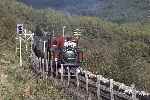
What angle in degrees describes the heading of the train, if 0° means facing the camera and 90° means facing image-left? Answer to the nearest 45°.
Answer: approximately 315°
